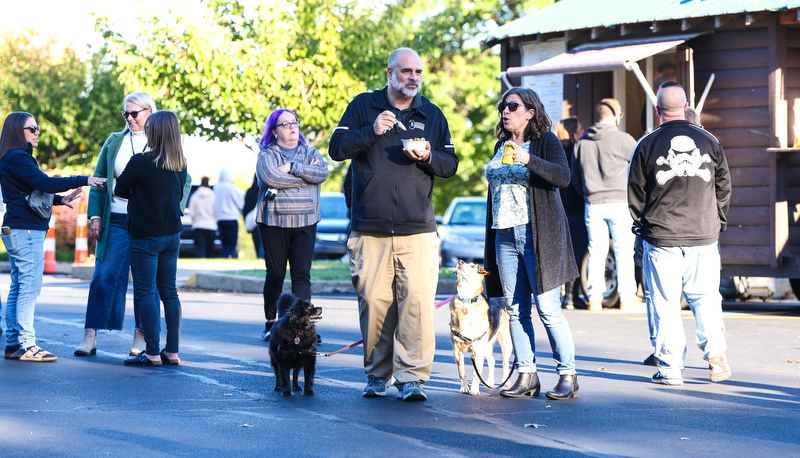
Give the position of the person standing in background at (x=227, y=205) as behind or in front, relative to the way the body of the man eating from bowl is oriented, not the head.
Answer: behind

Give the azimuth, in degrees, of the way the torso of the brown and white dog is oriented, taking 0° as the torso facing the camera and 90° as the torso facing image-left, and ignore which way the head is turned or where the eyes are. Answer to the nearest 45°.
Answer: approximately 45°

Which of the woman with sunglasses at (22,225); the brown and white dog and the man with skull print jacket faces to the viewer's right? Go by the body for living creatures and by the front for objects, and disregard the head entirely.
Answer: the woman with sunglasses

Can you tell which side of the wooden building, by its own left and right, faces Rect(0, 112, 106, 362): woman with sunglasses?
front

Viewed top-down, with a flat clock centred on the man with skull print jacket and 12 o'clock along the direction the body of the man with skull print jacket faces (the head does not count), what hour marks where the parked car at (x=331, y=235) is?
The parked car is roughly at 11 o'clock from the man with skull print jacket.

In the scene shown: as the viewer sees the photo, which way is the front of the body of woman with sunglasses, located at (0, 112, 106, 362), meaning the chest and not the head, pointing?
to the viewer's right

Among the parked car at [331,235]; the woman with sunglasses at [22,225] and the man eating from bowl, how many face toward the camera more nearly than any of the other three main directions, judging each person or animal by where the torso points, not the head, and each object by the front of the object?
2

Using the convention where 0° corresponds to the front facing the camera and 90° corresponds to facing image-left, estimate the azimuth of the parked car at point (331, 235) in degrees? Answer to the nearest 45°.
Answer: approximately 0°

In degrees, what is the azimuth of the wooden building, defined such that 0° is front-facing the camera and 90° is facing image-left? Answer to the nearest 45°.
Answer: approximately 45°

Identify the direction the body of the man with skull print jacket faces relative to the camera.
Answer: away from the camera

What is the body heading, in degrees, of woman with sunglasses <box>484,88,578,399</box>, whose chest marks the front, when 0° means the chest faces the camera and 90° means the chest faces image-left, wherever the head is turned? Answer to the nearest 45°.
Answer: approximately 45°

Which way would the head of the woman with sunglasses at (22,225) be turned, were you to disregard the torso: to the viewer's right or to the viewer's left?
to the viewer's right

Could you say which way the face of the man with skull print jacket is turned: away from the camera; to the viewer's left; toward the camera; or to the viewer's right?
away from the camera

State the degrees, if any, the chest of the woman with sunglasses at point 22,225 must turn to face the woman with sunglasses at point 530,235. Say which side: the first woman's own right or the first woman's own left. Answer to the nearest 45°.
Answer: approximately 45° to the first woman's own right
